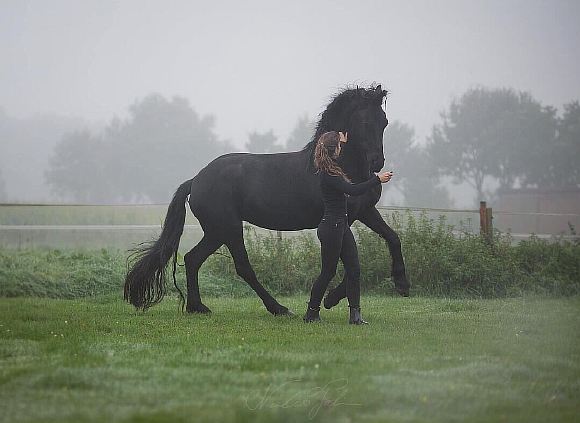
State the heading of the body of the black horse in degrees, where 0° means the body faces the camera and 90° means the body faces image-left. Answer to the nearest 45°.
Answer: approximately 270°
